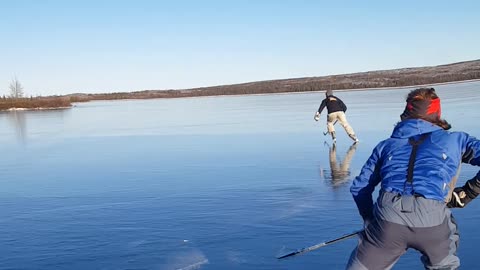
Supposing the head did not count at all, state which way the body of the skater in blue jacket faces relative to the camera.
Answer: away from the camera
